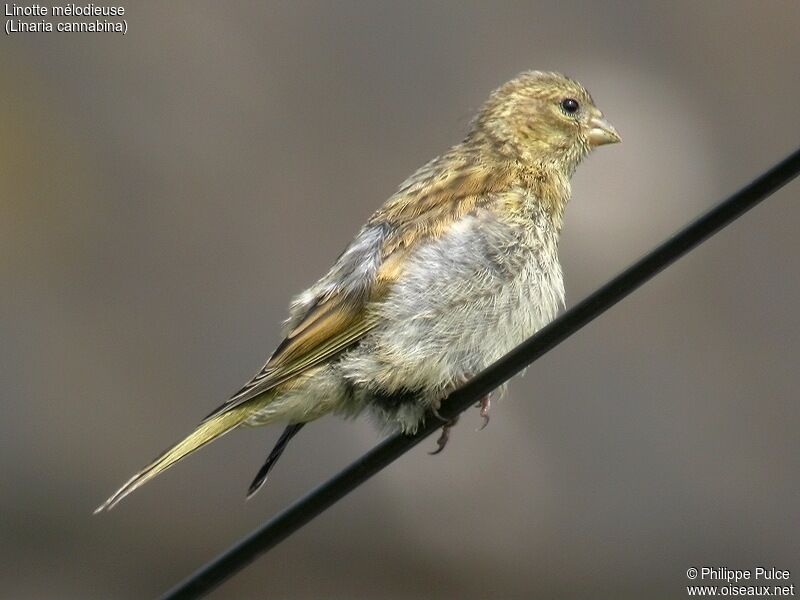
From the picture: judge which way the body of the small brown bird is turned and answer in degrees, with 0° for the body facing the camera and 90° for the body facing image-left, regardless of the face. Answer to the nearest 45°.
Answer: approximately 270°
